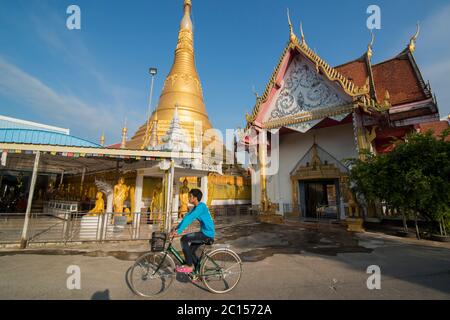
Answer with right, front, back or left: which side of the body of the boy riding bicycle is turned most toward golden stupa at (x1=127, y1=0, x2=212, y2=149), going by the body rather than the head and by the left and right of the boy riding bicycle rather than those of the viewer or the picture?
right

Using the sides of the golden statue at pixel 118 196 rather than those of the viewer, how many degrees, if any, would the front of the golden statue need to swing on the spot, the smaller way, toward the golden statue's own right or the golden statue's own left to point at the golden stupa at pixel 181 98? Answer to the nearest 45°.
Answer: approximately 135° to the golden statue's own left

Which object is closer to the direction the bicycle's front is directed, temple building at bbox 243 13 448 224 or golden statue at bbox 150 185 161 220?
the golden statue

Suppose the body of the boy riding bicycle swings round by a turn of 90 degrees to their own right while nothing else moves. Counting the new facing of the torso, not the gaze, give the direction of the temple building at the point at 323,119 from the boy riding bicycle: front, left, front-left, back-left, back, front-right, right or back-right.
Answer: front-right

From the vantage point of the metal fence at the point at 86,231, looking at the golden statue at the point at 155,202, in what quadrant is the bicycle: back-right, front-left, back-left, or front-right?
back-right

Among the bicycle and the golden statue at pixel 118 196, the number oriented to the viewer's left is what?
1

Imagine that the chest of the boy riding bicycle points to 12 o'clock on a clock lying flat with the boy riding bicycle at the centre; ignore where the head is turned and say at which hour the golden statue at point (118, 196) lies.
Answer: The golden statue is roughly at 2 o'clock from the boy riding bicycle.

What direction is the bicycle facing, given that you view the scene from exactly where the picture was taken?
facing to the left of the viewer

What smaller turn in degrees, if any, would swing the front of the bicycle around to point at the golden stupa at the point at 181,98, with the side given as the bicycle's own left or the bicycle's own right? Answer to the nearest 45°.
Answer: approximately 90° to the bicycle's own right

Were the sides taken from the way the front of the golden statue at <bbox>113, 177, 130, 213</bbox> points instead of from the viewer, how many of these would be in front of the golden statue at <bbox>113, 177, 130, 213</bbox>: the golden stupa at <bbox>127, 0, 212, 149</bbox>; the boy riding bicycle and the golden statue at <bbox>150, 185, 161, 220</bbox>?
1
